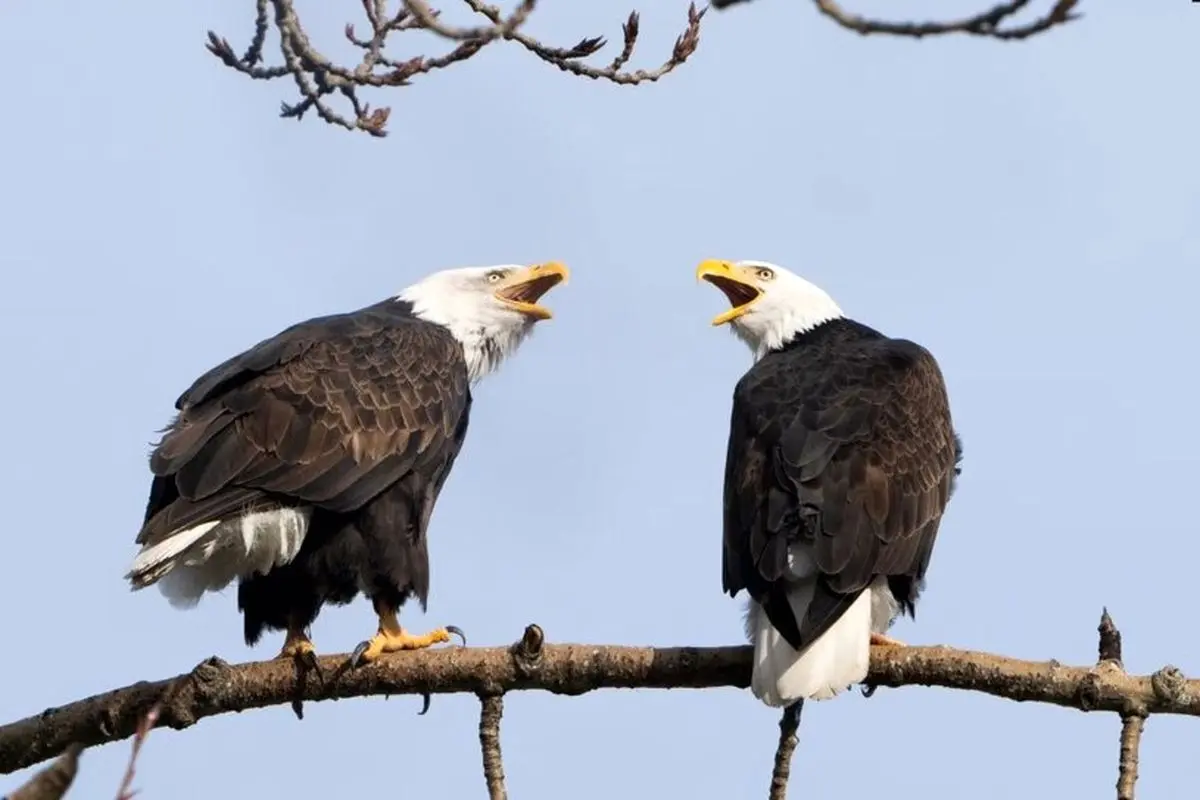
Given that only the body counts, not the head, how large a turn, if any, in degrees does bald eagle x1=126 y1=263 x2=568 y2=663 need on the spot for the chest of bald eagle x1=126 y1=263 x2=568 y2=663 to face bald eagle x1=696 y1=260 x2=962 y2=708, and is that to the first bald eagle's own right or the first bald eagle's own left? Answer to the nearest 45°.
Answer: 0° — it already faces it

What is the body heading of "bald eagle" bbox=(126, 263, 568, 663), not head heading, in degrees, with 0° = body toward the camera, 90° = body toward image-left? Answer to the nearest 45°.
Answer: approximately 270°
